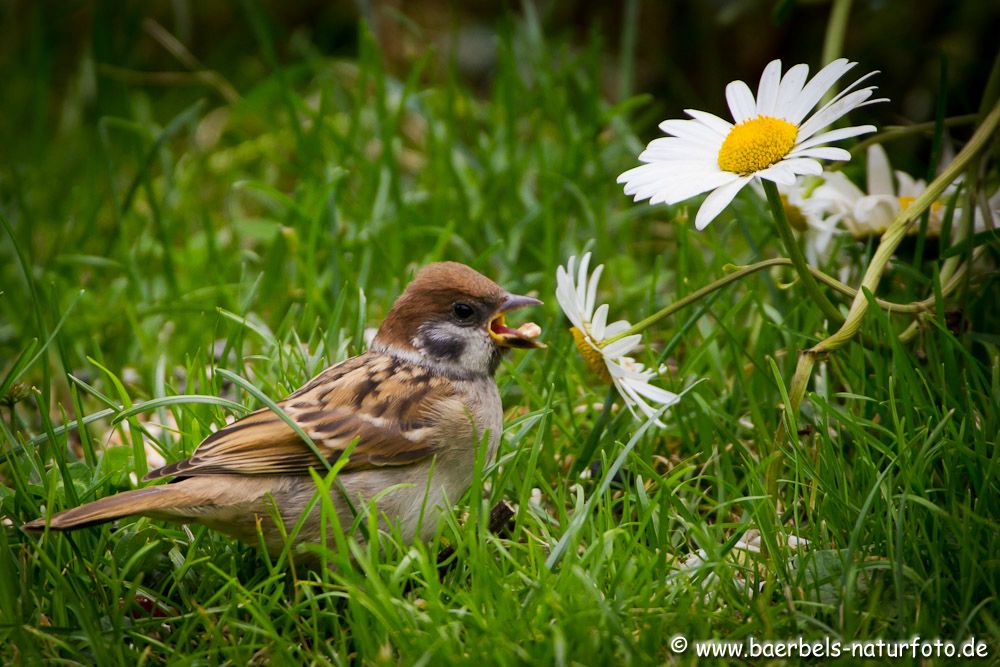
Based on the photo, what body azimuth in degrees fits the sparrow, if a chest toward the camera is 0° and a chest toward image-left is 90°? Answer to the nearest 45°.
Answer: approximately 270°

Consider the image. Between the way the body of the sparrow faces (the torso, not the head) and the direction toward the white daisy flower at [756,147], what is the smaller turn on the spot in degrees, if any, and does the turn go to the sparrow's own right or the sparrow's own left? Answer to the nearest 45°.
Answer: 0° — it already faces it

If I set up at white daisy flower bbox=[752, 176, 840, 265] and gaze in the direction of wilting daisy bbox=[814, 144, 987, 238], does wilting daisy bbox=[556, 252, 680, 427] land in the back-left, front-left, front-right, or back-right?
back-right

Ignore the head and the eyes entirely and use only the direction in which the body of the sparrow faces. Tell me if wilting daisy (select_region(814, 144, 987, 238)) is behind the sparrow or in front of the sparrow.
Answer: in front
